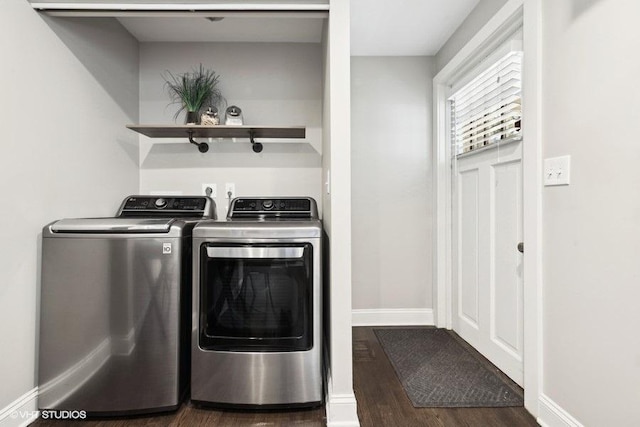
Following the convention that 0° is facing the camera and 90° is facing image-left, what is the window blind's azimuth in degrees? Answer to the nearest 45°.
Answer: approximately 45°

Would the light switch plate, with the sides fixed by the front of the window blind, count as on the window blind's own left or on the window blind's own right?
on the window blind's own left

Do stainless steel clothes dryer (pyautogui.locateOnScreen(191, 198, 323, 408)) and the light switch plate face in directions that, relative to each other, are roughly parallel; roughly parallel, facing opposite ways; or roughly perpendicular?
roughly perpendicular

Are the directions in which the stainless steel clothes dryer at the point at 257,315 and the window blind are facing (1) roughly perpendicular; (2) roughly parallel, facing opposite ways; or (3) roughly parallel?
roughly perpendicular

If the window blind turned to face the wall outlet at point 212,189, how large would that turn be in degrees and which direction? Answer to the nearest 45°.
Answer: approximately 45° to its right

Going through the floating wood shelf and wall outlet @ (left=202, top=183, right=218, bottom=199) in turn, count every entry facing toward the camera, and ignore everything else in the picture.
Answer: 2

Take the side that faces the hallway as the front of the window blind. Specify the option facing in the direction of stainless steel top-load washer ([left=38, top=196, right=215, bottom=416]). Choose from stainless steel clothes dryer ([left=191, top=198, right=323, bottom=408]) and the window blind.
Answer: the window blind

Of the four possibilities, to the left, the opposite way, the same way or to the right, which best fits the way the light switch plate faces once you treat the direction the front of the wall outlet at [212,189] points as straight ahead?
to the right

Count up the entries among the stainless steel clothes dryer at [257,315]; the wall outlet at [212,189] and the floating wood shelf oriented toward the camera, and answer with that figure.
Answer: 3

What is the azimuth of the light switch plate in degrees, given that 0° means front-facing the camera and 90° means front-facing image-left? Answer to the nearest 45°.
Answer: approximately 45°
